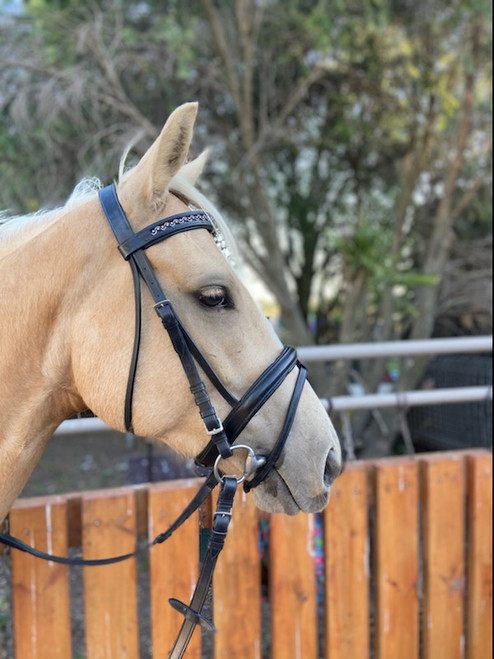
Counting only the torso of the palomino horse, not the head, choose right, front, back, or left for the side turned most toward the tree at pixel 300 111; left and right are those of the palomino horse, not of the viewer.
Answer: left

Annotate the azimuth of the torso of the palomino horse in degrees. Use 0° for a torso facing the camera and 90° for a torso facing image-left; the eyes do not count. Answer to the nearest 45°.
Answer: approximately 270°

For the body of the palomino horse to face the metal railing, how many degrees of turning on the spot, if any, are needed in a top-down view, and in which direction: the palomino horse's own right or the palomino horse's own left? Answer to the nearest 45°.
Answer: approximately 45° to the palomino horse's own left
